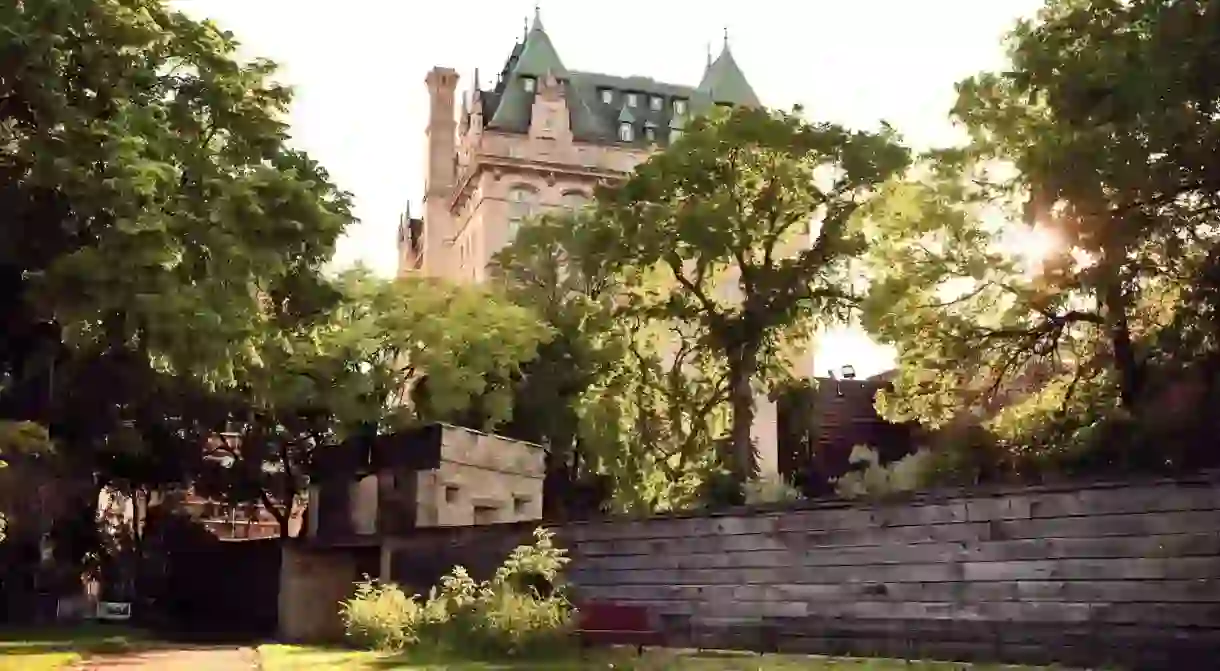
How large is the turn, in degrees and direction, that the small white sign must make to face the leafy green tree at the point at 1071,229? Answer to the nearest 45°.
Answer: approximately 45° to its left

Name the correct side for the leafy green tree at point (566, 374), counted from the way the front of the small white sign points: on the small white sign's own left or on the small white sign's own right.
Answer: on the small white sign's own left

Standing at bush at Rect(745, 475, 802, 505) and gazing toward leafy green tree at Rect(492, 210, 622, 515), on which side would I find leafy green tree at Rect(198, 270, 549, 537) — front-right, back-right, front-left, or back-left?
front-left

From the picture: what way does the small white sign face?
toward the camera

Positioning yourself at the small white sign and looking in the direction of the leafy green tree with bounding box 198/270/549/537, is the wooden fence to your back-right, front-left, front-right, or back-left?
front-right
